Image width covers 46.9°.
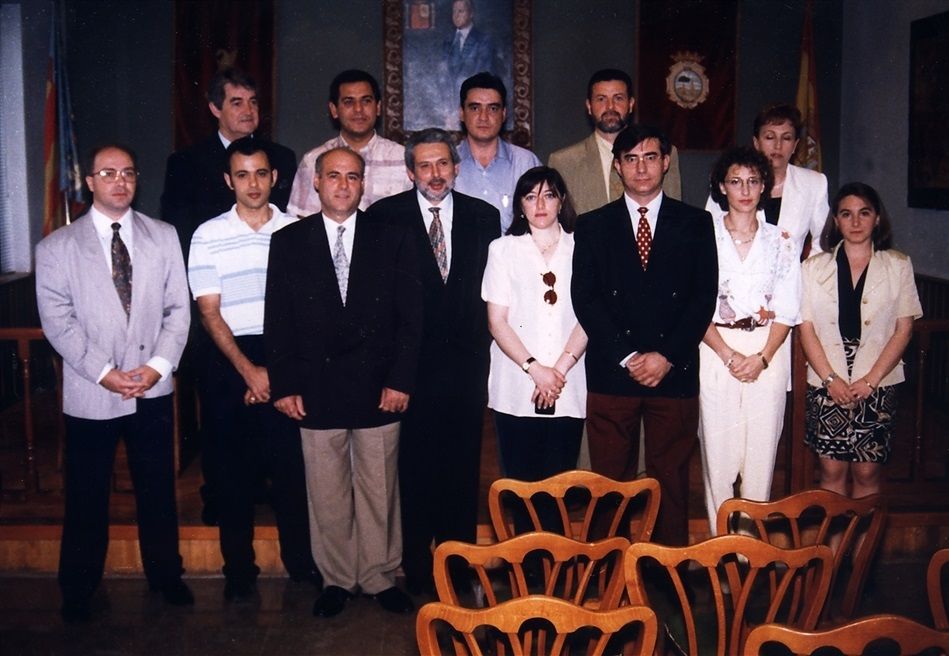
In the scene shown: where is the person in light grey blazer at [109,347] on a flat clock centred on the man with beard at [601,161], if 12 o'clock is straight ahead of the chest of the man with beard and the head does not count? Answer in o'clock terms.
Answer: The person in light grey blazer is roughly at 2 o'clock from the man with beard.

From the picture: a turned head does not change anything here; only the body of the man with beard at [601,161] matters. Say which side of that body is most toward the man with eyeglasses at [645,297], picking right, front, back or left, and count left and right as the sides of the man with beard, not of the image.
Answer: front

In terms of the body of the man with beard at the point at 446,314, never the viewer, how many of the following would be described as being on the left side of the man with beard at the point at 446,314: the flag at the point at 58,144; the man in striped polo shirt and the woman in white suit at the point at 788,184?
1

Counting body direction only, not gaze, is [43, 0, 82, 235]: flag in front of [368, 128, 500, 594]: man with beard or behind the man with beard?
behind

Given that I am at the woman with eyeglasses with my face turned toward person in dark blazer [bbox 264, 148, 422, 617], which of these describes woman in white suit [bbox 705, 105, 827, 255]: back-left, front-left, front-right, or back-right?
back-right

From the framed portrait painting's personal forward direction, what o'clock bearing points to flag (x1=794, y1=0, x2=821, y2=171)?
The flag is roughly at 9 o'clock from the framed portrait painting.

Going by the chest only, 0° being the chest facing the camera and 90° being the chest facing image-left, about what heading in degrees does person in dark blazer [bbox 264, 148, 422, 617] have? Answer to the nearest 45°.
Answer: approximately 0°
